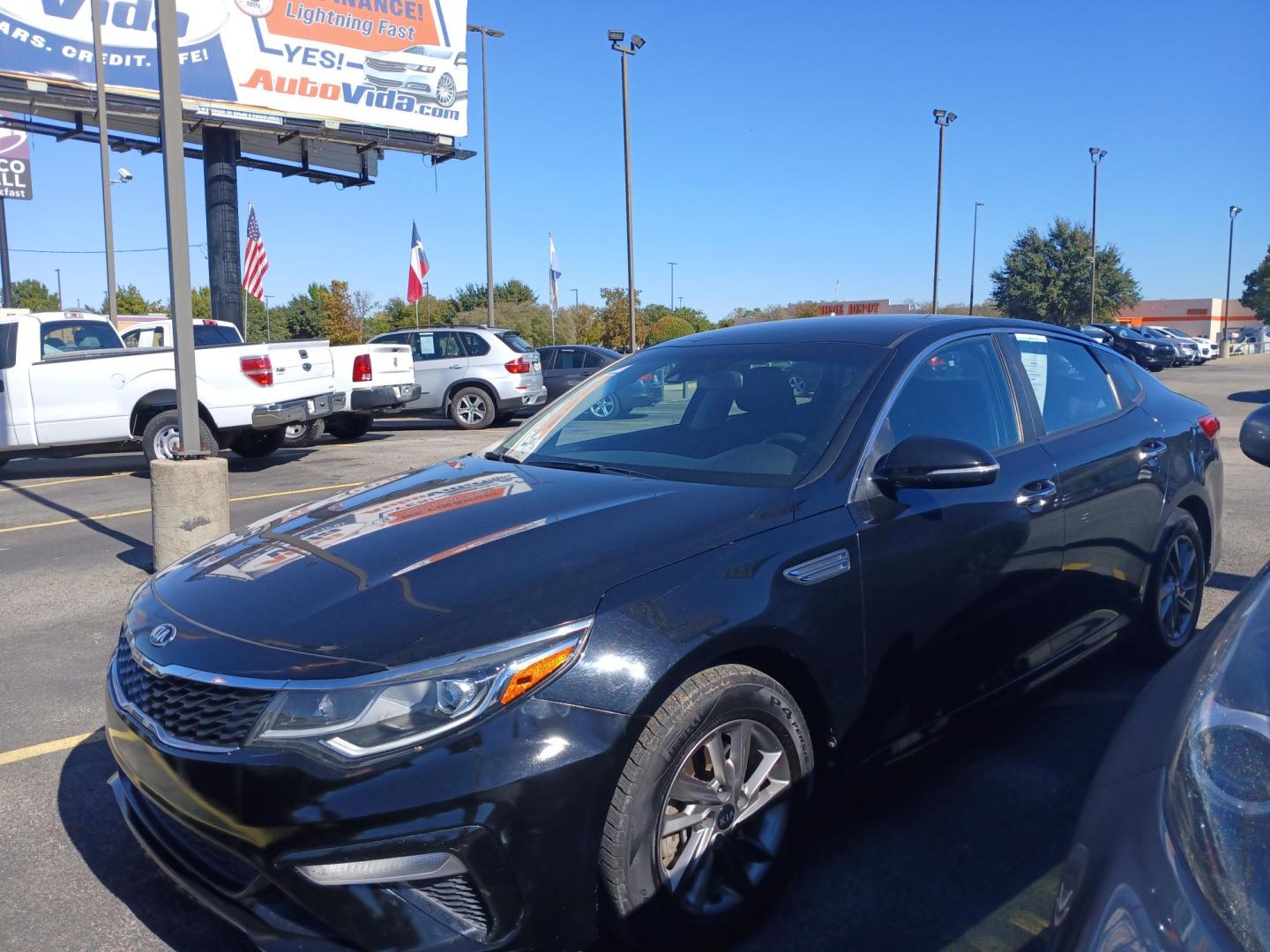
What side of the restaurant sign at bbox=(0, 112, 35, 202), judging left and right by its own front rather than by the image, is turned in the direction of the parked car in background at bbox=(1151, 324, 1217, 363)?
left

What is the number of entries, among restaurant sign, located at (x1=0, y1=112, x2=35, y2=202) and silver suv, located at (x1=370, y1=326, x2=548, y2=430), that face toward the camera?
1

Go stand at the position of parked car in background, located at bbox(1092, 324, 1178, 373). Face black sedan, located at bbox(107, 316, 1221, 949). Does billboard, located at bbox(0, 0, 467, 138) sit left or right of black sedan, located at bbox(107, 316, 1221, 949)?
right

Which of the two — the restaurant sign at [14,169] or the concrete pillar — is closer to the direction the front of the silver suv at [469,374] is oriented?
the restaurant sign

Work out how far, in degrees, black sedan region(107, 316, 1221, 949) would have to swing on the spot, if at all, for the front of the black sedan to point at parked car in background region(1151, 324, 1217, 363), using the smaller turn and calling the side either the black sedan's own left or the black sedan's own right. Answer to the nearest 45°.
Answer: approximately 180°

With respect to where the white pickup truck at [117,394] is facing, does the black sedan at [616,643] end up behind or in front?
behind

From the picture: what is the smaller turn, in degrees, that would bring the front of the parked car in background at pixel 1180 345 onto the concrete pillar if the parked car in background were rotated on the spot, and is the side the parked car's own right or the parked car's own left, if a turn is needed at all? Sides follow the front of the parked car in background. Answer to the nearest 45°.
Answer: approximately 45° to the parked car's own right

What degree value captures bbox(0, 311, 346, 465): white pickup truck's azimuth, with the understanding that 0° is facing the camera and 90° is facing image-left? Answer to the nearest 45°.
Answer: approximately 135°

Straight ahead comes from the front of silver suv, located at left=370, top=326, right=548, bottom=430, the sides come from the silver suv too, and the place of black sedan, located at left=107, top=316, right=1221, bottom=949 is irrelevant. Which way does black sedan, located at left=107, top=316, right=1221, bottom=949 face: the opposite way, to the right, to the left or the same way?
to the left

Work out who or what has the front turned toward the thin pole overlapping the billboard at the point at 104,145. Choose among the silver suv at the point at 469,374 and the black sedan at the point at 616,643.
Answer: the silver suv
